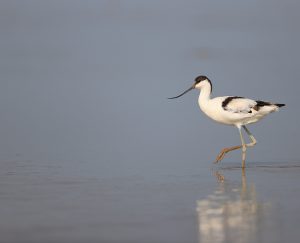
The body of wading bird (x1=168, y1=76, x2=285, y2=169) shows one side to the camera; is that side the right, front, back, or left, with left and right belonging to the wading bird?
left
